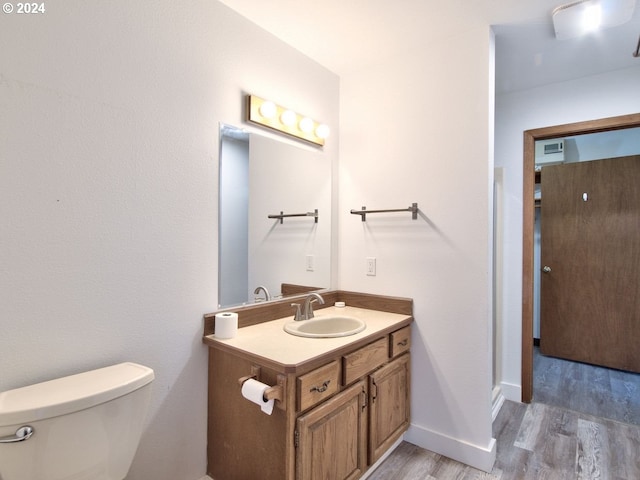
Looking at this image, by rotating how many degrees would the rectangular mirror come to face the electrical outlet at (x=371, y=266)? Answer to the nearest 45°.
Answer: approximately 45° to its left

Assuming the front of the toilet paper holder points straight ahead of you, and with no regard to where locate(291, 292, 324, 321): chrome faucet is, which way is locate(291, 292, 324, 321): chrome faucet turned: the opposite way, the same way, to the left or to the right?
to the left

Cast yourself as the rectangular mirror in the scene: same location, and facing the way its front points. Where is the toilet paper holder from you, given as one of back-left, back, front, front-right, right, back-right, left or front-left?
front-right

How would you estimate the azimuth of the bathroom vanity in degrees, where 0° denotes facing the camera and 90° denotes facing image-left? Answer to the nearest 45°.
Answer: approximately 315°

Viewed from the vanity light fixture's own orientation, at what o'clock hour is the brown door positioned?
The brown door is roughly at 10 o'clock from the vanity light fixture.

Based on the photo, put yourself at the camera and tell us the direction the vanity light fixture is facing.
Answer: facing the viewer and to the right of the viewer

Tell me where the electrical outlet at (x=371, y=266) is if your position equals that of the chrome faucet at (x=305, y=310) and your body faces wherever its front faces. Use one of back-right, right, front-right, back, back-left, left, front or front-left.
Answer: left
